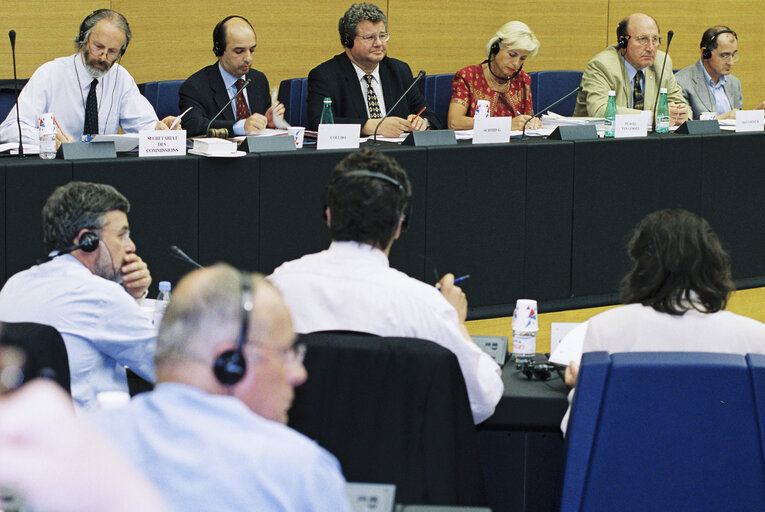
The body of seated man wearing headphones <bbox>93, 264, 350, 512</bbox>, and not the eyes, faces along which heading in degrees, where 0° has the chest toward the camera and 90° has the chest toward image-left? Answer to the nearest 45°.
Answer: approximately 225°

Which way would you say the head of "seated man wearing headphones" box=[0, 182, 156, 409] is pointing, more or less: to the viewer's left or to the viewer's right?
to the viewer's right

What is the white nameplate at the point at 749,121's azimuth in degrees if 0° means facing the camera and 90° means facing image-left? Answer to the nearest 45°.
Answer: approximately 0°

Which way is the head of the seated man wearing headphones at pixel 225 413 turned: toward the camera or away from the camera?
away from the camera

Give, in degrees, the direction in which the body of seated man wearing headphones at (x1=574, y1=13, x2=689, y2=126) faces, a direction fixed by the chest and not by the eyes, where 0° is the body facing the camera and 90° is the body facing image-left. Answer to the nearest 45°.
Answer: approximately 315°

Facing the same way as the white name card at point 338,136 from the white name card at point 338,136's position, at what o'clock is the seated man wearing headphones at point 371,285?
The seated man wearing headphones is roughly at 12 o'clock from the white name card.

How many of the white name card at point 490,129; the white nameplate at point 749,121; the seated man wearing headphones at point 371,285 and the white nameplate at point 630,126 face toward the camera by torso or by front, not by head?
3

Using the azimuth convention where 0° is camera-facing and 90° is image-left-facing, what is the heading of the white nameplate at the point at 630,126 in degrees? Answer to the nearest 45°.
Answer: approximately 0°

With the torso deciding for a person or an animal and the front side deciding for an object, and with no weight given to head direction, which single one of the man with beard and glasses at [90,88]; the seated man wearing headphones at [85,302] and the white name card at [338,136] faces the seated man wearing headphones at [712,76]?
the seated man wearing headphones at [85,302]

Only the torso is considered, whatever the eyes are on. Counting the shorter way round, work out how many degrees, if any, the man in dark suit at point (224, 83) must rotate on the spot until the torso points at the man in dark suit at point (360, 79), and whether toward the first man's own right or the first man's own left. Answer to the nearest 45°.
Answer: approximately 45° to the first man's own left
